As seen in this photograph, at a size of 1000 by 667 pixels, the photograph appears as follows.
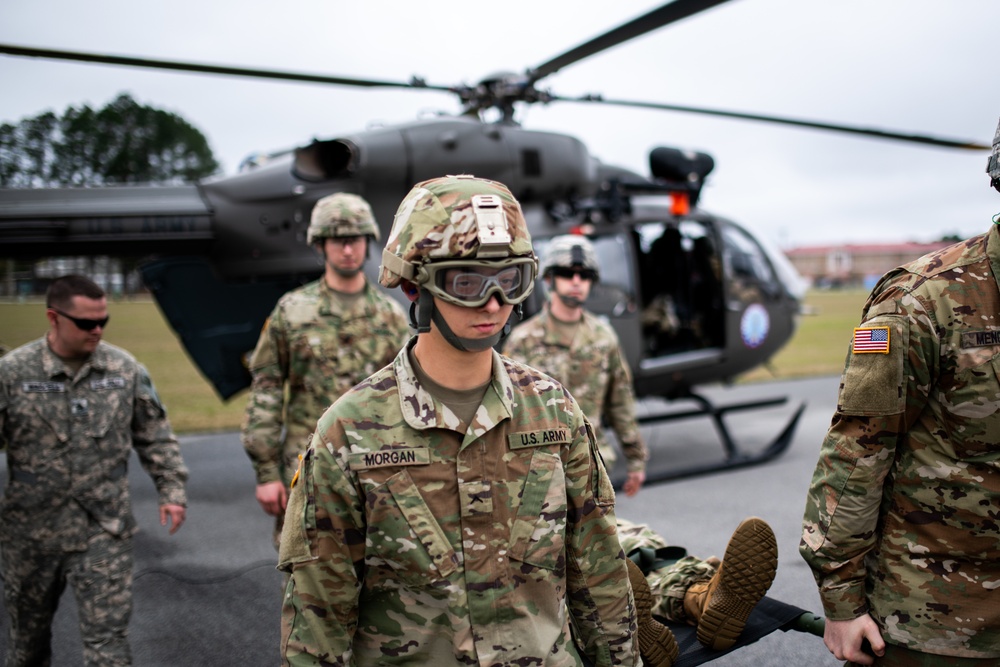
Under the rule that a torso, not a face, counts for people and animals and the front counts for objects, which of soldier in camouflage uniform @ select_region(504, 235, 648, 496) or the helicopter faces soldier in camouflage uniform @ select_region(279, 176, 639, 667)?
soldier in camouflage uniform @ select_region(504, 235, 648, 496)

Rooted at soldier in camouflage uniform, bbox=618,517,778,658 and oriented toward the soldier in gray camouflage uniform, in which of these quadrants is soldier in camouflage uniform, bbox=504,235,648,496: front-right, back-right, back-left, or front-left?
front-right

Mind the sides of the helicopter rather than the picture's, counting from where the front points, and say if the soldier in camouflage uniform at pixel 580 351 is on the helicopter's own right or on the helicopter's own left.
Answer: on the helicopter's own right

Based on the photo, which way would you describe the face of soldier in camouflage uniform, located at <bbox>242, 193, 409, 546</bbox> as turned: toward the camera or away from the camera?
toward the camera

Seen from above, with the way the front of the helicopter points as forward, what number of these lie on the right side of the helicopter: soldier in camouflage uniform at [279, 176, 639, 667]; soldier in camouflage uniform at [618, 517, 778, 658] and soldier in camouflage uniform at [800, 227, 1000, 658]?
3

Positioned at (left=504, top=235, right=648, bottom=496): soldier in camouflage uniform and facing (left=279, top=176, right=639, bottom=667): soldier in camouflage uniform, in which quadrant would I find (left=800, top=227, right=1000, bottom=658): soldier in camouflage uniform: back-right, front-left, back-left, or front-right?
front-left

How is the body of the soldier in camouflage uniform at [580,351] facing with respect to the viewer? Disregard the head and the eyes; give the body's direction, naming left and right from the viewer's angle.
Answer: facing the viewer

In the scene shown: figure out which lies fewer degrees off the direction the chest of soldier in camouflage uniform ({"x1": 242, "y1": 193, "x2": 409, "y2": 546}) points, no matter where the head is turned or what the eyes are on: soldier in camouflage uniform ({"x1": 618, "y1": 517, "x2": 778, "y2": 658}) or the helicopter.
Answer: the soldier in camouflage uniform

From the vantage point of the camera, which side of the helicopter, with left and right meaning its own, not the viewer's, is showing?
right

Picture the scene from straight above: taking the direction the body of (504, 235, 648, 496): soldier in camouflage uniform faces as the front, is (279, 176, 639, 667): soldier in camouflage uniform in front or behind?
in front

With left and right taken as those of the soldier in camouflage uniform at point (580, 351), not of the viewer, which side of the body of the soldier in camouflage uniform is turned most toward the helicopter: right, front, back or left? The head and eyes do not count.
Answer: back

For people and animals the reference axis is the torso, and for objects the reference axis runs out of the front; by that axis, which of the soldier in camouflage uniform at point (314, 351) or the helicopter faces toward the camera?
the soldier in camouflage uniform

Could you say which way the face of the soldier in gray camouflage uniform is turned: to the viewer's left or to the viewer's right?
to the viewer's right

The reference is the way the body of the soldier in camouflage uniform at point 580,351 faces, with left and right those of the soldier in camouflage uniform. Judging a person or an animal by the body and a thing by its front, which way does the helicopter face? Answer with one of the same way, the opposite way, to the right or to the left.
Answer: to the left

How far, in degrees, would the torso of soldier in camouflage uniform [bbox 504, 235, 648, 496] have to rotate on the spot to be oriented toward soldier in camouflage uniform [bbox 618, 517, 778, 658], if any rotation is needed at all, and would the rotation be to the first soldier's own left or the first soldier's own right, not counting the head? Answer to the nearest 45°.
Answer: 0° — they already face them

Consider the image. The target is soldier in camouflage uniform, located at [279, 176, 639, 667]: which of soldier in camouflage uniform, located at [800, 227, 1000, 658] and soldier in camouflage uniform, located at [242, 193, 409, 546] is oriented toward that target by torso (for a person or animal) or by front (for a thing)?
soldier in camouflage uniform, located at [242, 193, 409, 546]

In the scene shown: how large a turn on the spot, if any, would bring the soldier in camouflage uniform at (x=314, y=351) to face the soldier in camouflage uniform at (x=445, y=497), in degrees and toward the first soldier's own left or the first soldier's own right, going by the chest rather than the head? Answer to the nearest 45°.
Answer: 0° — they already face them

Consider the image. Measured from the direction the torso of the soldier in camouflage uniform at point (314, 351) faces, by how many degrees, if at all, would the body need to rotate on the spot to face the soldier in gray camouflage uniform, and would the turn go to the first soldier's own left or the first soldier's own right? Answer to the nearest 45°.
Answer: approximately 90° to the first soldier's own right

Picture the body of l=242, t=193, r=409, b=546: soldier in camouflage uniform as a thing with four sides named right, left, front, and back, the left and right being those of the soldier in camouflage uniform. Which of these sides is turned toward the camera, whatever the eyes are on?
front

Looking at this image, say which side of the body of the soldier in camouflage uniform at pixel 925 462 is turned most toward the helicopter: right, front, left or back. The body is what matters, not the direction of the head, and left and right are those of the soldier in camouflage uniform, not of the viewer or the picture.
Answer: back
